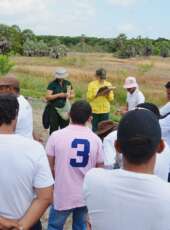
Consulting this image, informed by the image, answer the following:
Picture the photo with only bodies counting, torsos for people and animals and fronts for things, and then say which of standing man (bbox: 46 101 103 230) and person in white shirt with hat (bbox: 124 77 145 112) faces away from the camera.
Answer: the standing man

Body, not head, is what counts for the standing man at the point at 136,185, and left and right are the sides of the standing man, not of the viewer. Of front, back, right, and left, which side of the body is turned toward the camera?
back

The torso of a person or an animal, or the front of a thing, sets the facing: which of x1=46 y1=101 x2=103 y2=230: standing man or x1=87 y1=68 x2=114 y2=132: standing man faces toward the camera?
x1=87 y1=68 x2=114 y2=132: standing man

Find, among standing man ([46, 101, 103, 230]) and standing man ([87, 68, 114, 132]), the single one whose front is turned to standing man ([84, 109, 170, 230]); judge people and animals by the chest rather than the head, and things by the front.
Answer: standing man ([87, 68, 114, 132])

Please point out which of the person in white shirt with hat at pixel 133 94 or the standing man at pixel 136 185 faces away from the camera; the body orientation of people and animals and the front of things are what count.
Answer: the standing man

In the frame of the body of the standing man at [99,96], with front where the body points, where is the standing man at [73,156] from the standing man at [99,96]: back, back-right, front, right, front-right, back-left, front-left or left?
front

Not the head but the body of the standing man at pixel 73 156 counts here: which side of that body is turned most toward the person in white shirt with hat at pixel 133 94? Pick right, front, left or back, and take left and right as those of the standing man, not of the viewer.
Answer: front

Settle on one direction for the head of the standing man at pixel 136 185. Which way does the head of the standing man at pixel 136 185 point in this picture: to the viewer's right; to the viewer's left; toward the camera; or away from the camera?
away from the camera

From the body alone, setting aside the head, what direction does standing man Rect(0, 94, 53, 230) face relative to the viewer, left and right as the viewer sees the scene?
facing away from the viewer

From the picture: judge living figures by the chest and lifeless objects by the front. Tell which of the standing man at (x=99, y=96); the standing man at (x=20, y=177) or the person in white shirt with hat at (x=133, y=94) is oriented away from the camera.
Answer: the standing man at (x=20, y=177)

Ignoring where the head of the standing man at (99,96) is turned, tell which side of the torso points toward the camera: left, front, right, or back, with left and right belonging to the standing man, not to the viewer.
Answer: front

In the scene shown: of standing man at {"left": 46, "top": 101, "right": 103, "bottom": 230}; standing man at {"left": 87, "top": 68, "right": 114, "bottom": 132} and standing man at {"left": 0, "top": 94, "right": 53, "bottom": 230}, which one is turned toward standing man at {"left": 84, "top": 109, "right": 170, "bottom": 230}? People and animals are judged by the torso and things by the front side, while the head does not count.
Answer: standing man at {"left": 87, "top": 68, "right": 114, "bottom": 132}

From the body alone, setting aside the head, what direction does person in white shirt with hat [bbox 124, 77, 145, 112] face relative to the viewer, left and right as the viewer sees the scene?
facing the viewer and to the left of the viewer

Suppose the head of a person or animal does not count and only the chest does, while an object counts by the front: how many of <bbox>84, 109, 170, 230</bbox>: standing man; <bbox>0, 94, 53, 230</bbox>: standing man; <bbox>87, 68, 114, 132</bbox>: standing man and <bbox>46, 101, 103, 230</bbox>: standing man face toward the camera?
1

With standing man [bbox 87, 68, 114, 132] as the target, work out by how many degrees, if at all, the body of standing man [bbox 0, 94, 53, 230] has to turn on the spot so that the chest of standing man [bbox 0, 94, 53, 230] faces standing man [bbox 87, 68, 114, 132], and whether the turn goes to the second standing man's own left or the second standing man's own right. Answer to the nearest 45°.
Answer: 0° — they already face them

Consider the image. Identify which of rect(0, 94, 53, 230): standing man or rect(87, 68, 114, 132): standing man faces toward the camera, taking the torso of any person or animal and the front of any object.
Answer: rect(87, 68, 114, 132): standing man

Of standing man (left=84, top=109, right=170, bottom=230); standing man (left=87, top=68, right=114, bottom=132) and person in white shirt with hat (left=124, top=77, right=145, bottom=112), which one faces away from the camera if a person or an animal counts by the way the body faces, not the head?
standing man (left=84, top=109, right=170, bottom=230)

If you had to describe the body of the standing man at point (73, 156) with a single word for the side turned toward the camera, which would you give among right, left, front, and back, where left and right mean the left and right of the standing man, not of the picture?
back
